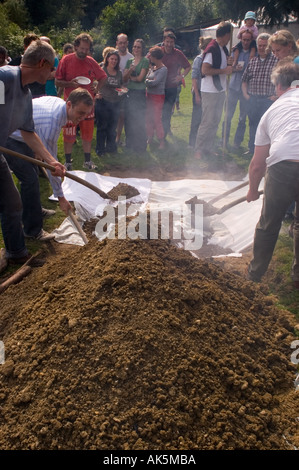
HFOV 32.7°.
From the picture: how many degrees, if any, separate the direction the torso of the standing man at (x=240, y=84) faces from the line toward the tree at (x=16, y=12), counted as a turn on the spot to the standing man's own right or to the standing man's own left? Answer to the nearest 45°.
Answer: approximately 90° to the standing man's own right

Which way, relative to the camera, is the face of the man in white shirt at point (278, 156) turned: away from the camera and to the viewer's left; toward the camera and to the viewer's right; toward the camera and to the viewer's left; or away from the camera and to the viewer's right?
away from the camera and to the viewer's left

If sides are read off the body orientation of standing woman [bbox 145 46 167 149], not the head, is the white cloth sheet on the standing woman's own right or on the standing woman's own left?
on the standing woman's own left

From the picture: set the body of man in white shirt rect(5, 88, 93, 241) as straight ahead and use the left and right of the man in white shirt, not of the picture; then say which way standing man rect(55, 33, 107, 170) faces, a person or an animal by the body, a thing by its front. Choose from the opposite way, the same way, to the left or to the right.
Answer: to the right

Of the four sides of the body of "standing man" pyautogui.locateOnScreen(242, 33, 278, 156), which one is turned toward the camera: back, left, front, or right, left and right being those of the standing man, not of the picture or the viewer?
front

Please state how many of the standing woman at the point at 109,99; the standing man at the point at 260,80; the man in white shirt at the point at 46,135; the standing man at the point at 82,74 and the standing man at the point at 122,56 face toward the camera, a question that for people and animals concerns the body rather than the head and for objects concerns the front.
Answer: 4

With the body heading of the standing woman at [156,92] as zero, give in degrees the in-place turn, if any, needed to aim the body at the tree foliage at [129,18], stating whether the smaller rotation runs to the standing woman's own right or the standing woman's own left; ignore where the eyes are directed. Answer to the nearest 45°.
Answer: approximately 135° to the standing woman's own right

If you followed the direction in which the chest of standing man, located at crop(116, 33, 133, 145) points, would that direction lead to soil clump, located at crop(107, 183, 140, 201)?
yes

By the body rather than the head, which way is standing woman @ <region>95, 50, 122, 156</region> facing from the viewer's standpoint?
toward the camera

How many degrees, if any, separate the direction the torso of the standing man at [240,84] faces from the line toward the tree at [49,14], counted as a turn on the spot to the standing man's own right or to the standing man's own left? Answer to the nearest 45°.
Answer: approximately 90° to the standing man's own right

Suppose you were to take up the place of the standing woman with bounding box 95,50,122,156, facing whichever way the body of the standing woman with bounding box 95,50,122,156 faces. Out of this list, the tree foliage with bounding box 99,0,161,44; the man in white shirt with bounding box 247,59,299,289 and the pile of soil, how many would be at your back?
1

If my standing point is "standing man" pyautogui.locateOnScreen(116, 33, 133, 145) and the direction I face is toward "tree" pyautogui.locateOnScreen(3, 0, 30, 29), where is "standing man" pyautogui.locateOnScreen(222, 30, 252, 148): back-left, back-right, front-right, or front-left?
back-right

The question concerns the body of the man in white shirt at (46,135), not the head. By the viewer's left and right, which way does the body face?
facing to the right of the viewer

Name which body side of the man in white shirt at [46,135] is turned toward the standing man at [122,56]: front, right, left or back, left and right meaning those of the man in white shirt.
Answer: left
